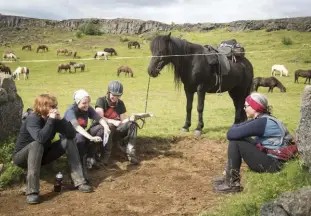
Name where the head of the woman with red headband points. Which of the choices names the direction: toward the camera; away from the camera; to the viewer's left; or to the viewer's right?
to the viewer's left

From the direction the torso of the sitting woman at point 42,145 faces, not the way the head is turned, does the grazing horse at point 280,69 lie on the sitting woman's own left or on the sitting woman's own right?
on the sitting woman's own left

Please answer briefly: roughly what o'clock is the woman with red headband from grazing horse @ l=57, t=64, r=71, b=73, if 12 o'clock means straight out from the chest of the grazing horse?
The woman with red headband is roughly at 9 o'clock from the grazing horse.

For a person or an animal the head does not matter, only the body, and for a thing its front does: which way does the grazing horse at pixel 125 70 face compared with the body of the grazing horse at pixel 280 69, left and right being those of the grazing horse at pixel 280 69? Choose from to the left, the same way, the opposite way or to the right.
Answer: the same way

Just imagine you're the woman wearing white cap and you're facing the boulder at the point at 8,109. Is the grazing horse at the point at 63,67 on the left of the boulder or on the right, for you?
right

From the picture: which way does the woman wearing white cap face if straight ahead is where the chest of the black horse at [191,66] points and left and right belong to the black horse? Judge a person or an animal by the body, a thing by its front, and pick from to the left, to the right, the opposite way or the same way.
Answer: to the left

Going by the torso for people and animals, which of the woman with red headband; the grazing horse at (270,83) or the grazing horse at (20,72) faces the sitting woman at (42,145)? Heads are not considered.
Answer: the woman with red headband

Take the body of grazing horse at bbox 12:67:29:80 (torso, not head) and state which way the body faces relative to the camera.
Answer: to the viewer's left

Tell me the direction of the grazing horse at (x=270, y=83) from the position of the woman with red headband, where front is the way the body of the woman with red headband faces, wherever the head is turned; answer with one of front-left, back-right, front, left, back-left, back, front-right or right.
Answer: right

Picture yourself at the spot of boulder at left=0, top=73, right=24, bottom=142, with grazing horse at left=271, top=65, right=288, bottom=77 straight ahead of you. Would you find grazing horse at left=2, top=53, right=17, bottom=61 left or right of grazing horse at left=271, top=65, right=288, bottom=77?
left

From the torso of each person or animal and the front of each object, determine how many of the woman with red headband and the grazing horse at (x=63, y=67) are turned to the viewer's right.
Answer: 0

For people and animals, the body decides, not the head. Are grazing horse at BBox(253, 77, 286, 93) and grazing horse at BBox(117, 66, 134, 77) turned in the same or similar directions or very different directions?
same or similar directions
